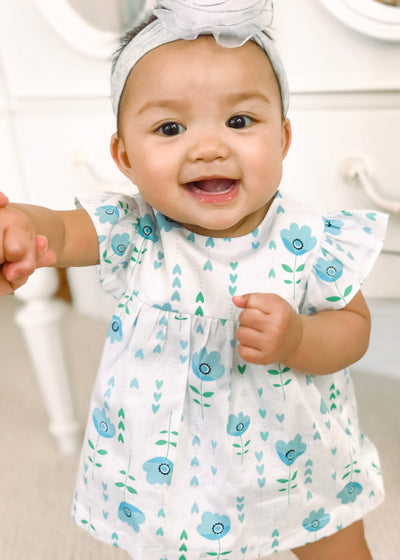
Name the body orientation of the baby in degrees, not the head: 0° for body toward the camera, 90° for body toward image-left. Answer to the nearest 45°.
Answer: approximately 0°
